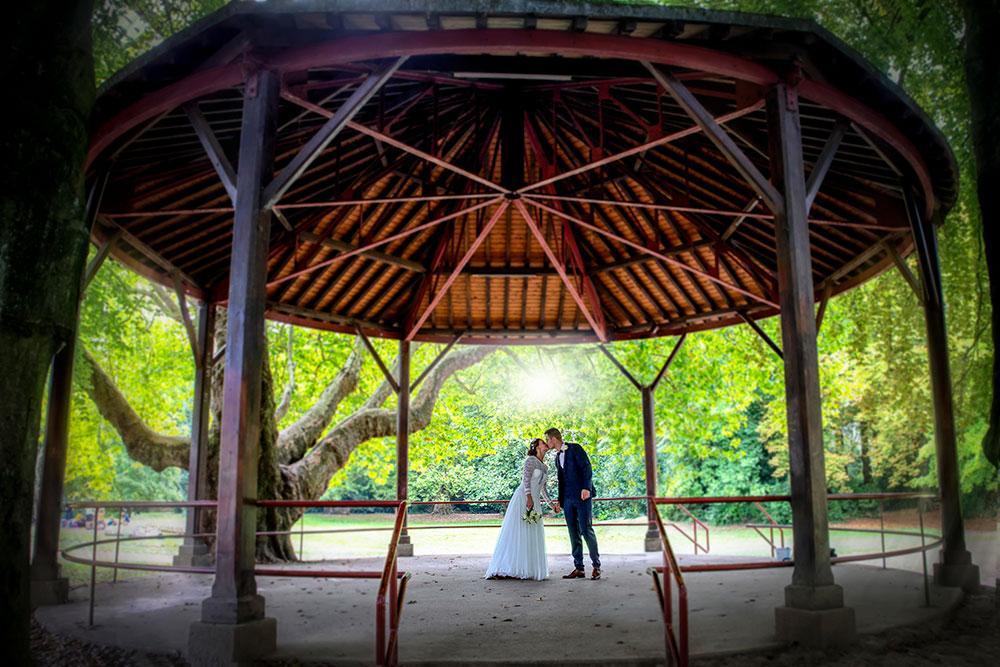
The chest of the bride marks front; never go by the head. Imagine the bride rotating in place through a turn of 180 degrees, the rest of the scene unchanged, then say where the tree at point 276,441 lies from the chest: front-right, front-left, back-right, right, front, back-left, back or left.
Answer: front-right

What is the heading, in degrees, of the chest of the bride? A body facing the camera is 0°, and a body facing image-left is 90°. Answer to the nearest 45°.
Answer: approximately 270°

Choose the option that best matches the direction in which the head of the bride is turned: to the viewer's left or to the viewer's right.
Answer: to the viewer's right

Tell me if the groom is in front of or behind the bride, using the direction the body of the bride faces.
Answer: in front

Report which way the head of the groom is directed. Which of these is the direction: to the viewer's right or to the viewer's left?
to the viewer's left
